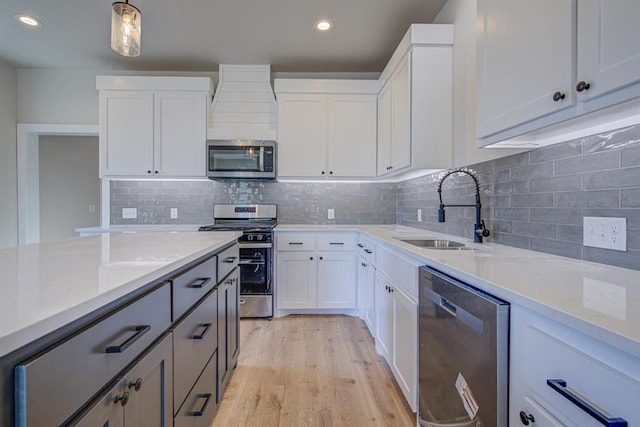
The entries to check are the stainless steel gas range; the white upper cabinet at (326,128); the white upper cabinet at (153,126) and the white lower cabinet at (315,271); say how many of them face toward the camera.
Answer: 4

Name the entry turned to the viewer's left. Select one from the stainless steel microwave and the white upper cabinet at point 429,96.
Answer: the white upper cabinet

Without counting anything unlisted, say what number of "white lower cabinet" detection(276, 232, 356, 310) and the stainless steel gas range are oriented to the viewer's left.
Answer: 0

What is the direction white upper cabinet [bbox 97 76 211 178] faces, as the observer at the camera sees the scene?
facing the viewer

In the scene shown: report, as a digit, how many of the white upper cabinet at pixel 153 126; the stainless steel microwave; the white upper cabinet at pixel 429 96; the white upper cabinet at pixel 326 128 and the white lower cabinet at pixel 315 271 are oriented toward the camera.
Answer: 4

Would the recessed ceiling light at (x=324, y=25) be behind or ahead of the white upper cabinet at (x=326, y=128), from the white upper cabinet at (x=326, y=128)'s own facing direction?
ahead

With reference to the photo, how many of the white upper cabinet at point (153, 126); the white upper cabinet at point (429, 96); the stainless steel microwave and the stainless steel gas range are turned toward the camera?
3

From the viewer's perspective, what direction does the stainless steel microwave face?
toward the camera

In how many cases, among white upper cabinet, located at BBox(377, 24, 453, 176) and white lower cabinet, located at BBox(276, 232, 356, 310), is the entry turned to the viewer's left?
1
